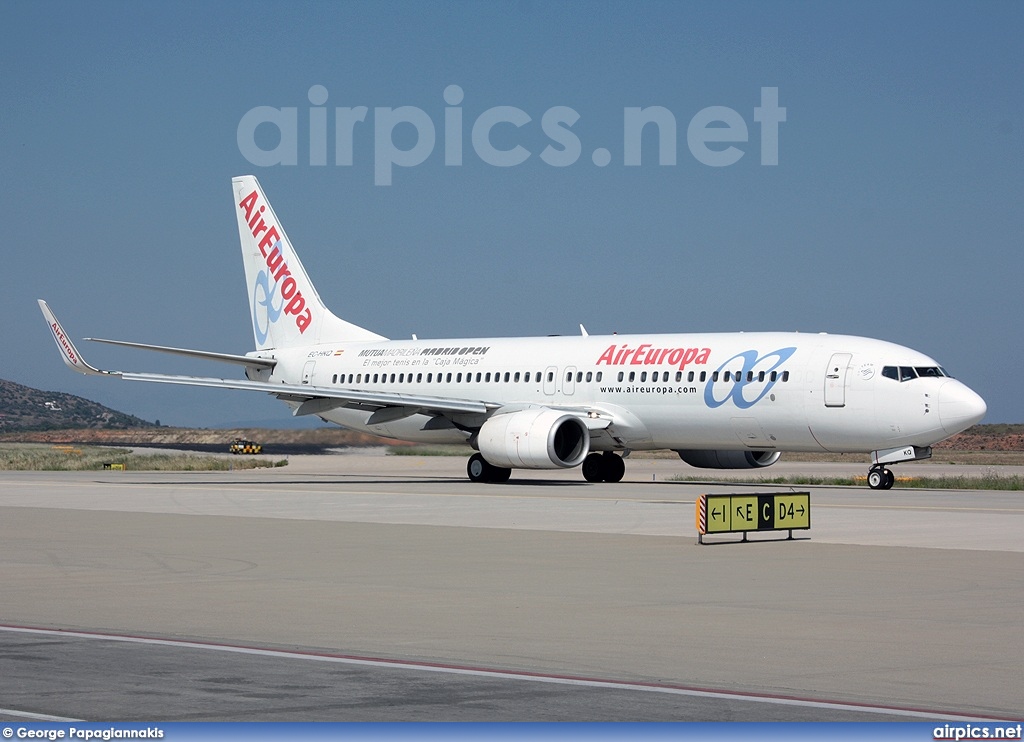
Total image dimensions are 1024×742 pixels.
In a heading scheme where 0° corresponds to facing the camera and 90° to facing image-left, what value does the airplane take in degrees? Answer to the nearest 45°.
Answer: approximately 315°
